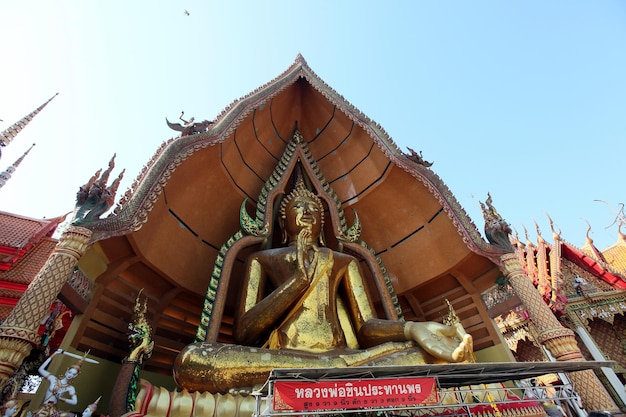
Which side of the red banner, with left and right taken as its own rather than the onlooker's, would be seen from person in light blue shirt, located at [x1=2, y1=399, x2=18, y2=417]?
right

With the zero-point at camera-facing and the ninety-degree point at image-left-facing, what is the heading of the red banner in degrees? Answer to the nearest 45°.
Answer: approximately 0°

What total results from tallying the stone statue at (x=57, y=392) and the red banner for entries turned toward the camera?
2

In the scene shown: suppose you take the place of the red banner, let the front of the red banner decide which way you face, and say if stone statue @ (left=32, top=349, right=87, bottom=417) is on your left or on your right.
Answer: on your right

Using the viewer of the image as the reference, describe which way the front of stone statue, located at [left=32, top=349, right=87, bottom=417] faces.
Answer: facing the viewer

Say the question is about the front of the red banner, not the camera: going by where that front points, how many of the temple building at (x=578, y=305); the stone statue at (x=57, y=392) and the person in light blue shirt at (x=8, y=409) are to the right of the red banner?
2

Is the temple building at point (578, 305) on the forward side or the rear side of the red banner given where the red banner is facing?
on the rear side

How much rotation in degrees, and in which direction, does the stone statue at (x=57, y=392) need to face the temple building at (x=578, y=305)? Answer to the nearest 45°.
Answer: approximately 90° to its left

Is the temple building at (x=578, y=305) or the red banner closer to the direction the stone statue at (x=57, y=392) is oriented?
the red banner
